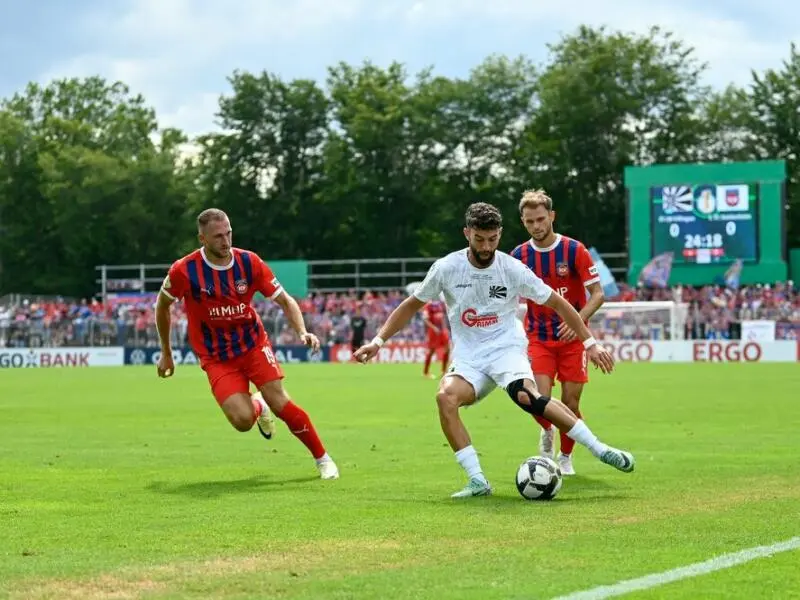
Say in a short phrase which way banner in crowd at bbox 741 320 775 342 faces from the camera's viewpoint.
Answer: facing the viewer

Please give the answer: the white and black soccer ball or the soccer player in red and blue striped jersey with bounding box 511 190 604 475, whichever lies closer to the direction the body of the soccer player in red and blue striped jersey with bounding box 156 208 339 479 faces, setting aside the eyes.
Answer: the white and black soccer ball

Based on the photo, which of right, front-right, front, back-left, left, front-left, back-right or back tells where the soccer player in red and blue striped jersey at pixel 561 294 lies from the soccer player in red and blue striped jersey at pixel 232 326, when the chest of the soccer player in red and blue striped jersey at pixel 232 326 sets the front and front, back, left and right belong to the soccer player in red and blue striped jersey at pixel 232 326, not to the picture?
front-left

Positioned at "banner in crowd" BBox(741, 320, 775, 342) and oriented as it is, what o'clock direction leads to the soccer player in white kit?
The soccer player in white kit is roughly at 12 o'clock from the banner in crowd.

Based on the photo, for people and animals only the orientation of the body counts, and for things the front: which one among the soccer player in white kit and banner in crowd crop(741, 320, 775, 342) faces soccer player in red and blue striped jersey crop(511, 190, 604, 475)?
the banner in crowd

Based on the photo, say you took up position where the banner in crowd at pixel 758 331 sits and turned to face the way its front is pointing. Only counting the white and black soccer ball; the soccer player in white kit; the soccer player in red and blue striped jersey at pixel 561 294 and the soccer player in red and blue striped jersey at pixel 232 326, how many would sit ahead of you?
4

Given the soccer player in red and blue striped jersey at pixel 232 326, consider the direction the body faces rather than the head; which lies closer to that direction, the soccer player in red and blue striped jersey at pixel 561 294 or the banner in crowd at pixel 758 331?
the soccer player in red and blue striped jersey

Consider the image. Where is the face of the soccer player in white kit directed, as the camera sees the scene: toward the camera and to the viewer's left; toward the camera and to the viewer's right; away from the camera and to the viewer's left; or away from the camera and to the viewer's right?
toward the camera and to the viewer's right

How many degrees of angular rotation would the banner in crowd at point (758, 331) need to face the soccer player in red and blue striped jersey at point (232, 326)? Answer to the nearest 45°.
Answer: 0° — it already faces them

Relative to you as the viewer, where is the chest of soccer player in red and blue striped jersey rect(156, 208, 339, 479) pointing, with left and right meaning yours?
facing the viewer and to the right of the viewer

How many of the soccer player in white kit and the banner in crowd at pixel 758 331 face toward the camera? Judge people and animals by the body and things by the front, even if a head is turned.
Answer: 2

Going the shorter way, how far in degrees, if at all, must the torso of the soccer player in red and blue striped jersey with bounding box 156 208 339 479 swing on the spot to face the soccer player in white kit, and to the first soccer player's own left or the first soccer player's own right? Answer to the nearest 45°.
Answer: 0° — they already face them
